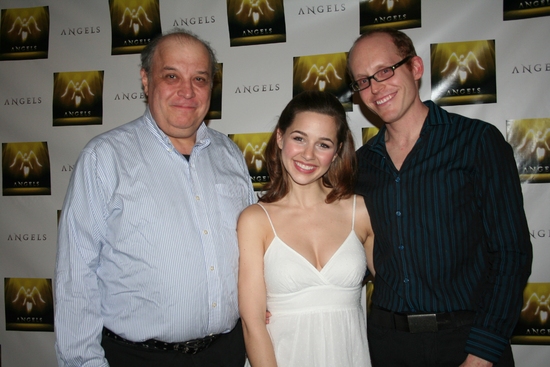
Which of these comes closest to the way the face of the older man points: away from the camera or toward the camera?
toward the camera

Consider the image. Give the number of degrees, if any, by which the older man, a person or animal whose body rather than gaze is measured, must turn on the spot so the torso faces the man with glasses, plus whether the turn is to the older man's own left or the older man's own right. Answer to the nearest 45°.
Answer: approximately 45° to the older man's own left

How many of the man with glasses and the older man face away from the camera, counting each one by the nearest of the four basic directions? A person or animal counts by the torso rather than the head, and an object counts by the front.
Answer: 0

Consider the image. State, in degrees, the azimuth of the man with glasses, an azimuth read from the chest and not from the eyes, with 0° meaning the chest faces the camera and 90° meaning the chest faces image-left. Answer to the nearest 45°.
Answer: approximately 45°

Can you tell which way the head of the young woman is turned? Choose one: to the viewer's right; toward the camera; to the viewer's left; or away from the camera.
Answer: toward the camera
